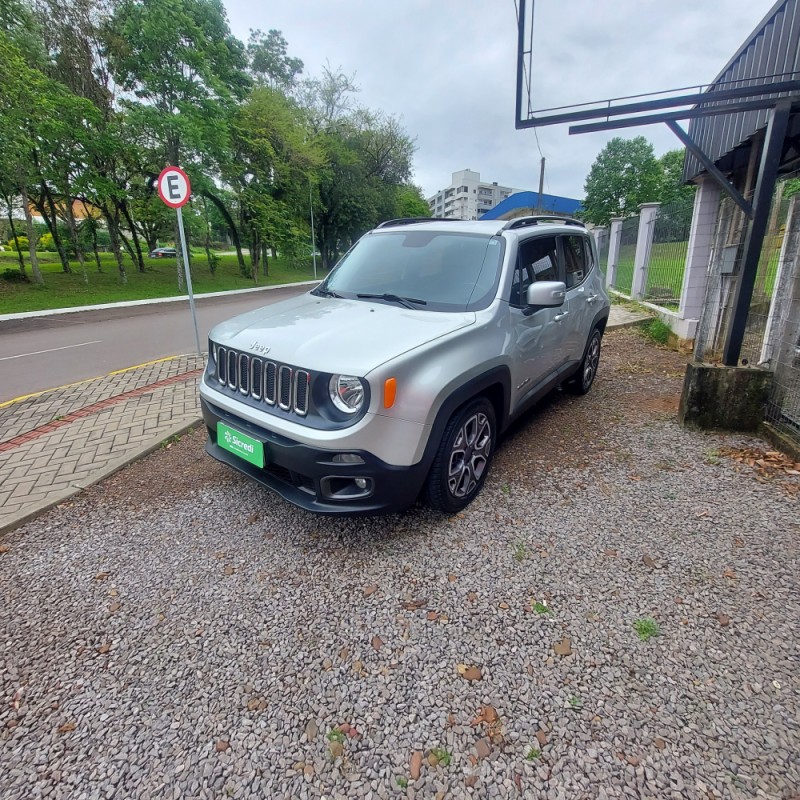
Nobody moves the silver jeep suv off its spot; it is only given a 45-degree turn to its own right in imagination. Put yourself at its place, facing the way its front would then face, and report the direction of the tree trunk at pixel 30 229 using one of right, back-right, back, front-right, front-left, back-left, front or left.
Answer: front-right

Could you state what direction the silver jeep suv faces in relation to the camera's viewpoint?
facing the viewer and to the left of the viewer

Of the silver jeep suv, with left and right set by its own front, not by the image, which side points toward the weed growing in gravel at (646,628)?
left

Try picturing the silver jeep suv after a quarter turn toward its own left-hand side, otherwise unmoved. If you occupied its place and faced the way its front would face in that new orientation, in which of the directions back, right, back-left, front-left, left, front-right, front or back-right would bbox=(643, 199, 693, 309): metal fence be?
left

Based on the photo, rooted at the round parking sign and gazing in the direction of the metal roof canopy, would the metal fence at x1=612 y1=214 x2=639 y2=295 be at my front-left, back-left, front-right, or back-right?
front-left

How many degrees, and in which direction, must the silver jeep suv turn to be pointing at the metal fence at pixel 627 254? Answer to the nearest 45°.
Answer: approximately 180°

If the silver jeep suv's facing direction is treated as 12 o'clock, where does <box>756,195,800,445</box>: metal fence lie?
The metal fence is roughly at 7 o'clock from the silver jeep suv.

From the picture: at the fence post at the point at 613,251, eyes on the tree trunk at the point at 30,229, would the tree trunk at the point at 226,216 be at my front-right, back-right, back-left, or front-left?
front-right

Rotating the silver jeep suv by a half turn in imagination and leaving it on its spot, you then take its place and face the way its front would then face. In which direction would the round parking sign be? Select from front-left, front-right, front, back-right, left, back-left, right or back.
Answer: left

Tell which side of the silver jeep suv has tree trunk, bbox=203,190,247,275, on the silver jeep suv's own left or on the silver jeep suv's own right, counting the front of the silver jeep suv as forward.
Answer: on the silver jeep suv's own right

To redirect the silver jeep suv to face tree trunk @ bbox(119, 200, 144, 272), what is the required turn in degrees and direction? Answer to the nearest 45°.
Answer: approximately 90° to its right

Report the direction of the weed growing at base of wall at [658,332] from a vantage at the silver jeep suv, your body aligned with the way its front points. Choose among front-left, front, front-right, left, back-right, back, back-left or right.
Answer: back

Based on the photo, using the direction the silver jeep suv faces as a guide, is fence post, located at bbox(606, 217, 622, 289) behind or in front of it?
behind

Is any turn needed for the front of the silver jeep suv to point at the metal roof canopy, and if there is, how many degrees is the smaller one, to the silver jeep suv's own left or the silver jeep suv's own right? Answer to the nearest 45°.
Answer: approximately 180°

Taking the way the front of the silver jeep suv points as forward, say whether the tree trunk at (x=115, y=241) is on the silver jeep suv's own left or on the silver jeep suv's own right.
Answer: on the silver jeep suv's own right

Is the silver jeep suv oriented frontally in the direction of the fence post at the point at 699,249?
no

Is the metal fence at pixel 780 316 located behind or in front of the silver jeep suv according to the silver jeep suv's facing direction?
behind
